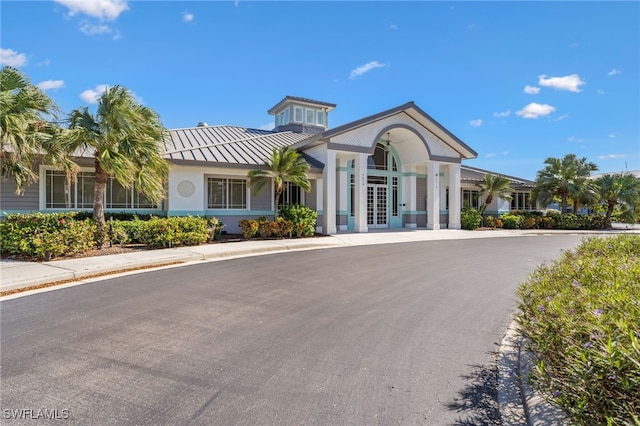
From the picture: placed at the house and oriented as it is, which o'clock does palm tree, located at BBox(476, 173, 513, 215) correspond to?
The palm tree is roughly at 10 o'clock from the house.

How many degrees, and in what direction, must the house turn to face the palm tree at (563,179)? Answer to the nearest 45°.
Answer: approximately 45° to its left

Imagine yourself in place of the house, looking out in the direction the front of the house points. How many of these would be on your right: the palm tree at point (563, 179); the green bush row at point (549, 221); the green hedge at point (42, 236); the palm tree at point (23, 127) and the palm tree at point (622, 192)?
2

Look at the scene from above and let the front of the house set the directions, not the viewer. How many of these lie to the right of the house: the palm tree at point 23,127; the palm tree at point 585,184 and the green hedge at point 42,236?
2

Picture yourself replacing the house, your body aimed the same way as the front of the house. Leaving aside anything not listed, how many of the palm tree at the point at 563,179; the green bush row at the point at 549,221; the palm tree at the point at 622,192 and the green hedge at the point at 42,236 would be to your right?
1

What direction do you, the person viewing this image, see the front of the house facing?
facing the viewer and to the right of the viewer

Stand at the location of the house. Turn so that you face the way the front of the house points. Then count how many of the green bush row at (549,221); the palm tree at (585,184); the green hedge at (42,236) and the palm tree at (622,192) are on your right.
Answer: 1

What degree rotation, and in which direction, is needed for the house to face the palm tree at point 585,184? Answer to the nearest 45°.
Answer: approximately 45° to its left

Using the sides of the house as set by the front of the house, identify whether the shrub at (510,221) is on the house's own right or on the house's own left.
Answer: on the house's own left

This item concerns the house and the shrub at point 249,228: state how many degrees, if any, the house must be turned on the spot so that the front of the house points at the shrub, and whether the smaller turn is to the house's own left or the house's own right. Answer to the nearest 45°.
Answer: approximately 90° to the house's own right

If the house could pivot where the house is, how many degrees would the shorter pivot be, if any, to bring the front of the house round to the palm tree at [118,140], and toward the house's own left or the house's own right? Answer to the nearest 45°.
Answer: approximately 90° to the house's own right

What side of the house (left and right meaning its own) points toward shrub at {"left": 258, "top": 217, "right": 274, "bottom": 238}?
front
